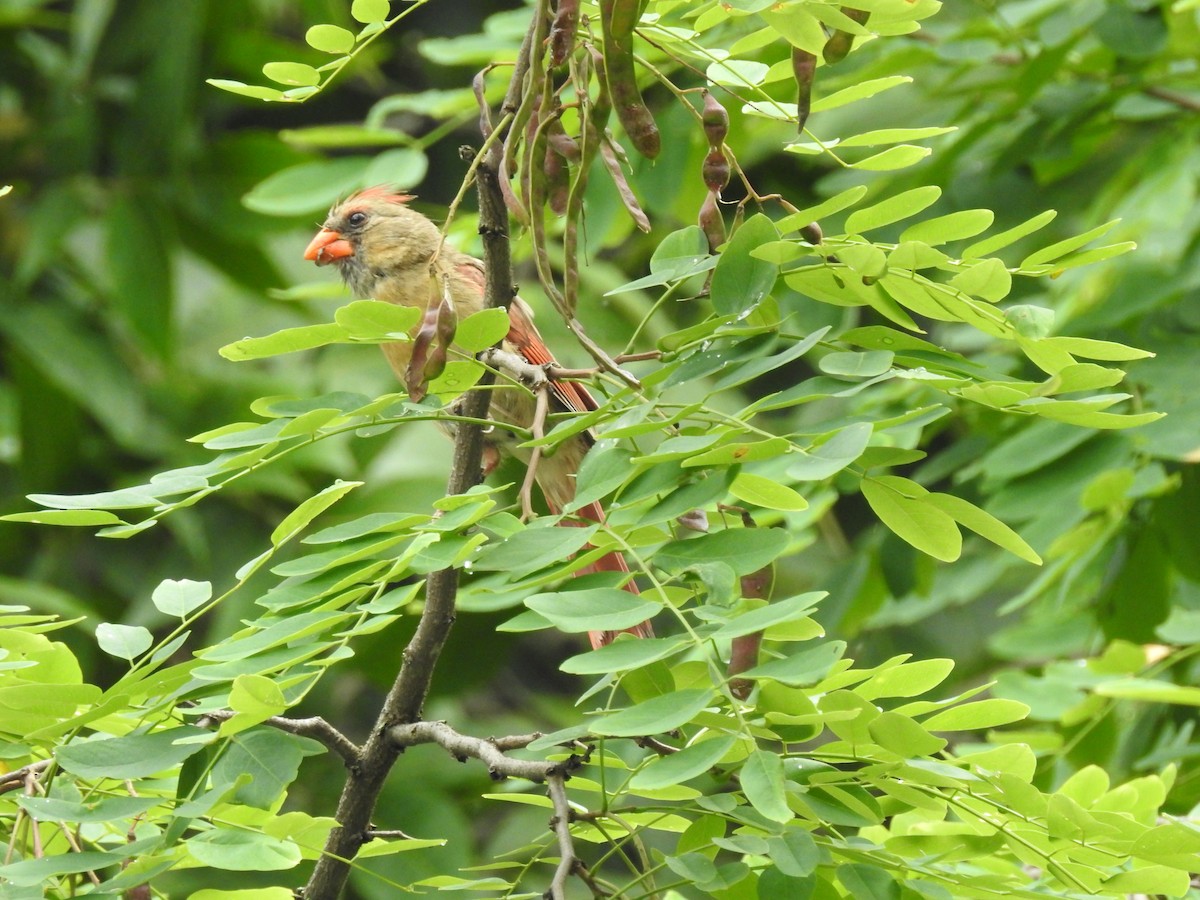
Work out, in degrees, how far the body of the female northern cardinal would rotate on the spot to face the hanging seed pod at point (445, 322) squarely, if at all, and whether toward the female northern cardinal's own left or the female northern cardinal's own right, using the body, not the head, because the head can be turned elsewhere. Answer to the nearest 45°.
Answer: approximately 90° to the female northern cardinal's own left

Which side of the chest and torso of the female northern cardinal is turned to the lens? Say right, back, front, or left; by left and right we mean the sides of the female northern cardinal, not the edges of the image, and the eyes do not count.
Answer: left
